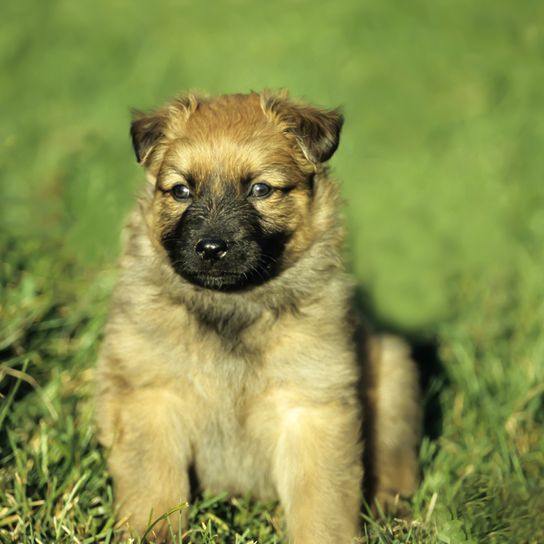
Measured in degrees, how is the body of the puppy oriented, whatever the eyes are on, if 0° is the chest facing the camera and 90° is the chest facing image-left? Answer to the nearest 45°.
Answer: approximately 0°
